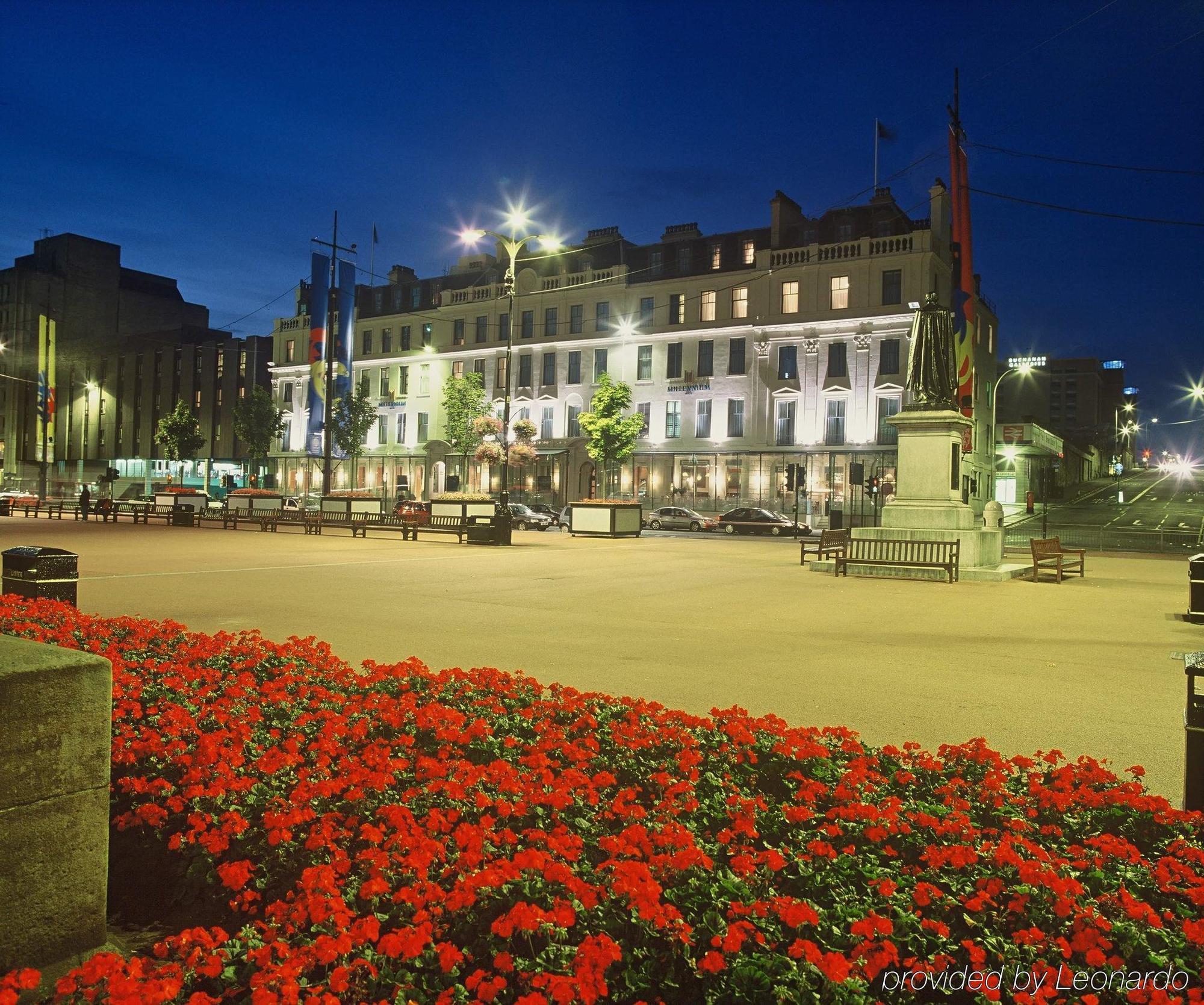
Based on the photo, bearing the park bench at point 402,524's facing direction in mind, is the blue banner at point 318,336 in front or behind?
behind

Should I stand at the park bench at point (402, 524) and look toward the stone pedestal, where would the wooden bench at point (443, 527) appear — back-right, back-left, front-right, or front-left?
front-left

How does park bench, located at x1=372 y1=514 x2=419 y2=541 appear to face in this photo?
toward the camera

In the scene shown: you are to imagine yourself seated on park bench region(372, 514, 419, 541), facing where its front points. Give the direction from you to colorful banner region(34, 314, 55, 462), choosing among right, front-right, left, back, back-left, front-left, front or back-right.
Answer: back-right

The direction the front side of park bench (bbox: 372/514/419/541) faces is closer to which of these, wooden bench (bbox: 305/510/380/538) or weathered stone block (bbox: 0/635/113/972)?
the weathered stone block

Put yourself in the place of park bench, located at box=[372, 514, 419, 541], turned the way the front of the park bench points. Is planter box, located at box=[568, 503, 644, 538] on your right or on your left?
on your left
